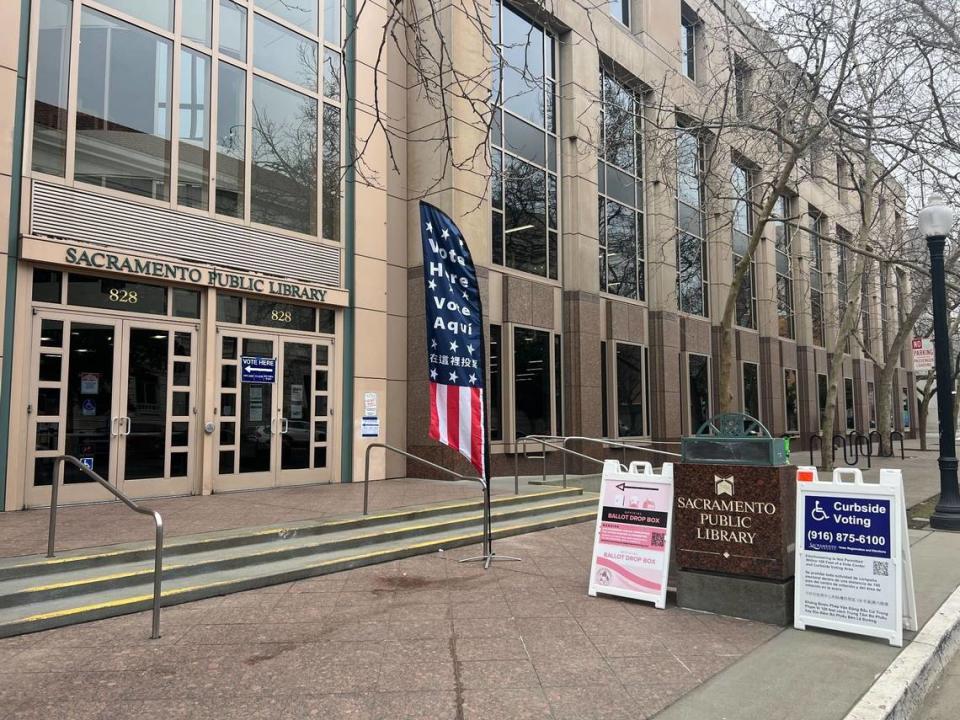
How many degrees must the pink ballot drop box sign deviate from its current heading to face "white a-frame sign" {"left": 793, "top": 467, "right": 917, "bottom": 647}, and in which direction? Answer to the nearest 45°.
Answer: approximately 90° to its left

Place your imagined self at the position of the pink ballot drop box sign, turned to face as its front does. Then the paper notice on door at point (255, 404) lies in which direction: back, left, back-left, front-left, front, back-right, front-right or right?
back-right

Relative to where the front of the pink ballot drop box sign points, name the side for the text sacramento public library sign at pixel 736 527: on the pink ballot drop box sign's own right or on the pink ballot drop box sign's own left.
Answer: on the pink ballot drop box sign's own left

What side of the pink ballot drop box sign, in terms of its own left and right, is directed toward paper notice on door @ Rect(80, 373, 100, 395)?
right

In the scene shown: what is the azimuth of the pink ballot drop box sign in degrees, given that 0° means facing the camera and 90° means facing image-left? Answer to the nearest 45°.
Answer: approximately 0°

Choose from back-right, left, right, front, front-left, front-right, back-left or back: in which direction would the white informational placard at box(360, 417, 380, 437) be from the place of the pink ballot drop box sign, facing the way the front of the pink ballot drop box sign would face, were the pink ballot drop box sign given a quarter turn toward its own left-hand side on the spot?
back-left

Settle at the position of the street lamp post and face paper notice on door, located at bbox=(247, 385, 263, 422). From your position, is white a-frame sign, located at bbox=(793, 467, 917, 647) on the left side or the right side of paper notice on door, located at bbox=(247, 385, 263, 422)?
left

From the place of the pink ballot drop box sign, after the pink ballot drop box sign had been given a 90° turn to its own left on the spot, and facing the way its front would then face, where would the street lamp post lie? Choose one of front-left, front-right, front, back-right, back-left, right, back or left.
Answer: front-left

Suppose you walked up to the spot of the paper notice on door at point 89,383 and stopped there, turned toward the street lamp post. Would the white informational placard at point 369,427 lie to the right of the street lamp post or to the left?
left

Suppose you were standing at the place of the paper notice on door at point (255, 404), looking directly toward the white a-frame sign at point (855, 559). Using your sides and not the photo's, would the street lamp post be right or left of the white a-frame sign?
left
